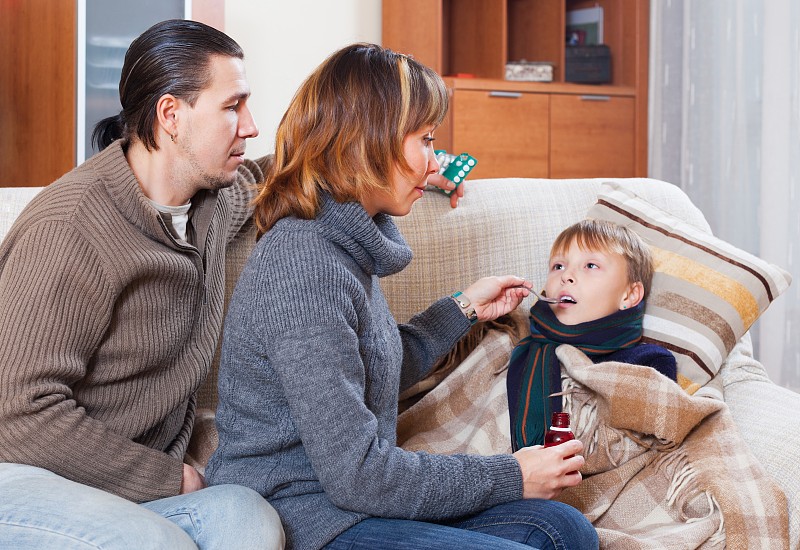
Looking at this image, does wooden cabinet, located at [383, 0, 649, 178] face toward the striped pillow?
yes

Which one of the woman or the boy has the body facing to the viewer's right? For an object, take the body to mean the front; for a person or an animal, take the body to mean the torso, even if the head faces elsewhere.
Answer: the woman

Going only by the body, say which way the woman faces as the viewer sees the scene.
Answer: to the viewer's right

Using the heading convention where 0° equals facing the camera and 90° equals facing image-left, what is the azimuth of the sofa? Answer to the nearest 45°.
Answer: approximately 0°

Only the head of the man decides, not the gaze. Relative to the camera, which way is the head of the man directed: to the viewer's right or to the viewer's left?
to the viewer's right

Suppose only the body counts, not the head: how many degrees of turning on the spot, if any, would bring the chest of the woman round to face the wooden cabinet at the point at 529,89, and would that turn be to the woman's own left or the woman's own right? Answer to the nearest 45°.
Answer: approximately 90° to the woman's own left

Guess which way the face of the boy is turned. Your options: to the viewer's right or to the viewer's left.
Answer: to the viewer's left

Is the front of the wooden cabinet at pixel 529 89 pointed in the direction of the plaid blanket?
yes

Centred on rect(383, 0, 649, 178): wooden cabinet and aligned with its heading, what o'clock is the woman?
The woman is roughly at 12 o'clock from the wooden cabinet.
